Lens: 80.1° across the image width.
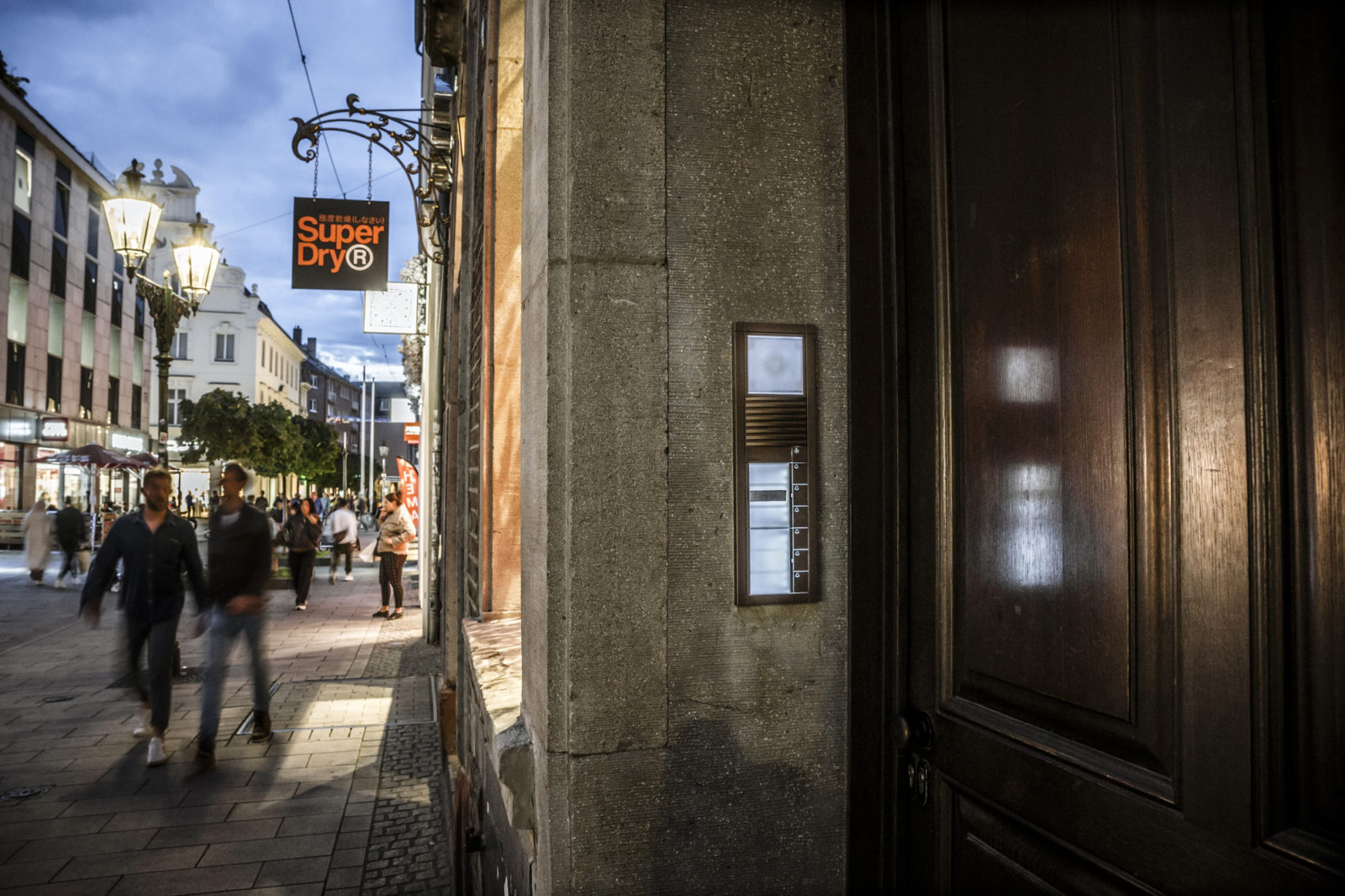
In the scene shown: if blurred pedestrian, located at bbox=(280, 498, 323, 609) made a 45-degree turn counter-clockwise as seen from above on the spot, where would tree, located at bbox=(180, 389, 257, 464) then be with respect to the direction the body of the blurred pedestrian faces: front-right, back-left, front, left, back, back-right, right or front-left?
back-left

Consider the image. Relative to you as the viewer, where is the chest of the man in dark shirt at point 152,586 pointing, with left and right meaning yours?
facing the viewer

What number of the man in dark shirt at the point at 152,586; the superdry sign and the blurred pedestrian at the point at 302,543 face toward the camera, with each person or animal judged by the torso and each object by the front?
3

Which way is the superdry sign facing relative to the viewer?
toward the camera

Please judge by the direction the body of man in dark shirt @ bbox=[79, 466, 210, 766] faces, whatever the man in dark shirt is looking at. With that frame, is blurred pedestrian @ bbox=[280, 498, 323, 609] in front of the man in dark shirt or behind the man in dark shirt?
behind

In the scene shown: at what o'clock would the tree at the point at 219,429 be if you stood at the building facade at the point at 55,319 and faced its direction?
The tree is roughly at 12 o'clock from the building facade.

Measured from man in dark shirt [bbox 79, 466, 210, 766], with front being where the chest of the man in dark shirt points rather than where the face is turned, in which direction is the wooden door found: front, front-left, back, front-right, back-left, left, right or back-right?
front

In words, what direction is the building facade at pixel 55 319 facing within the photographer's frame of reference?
facing the viewer and to the right of the viewer

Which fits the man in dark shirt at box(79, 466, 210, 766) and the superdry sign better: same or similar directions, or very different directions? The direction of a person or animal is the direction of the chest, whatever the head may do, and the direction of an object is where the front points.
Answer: same or similar directions

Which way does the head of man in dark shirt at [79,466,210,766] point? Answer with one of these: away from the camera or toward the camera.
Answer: toward the camera

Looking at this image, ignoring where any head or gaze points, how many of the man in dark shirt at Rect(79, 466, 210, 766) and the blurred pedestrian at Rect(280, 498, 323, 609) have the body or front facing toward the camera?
2

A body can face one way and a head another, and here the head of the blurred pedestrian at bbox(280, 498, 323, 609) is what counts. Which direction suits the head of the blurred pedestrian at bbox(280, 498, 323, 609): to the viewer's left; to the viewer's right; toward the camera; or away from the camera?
toward the camera

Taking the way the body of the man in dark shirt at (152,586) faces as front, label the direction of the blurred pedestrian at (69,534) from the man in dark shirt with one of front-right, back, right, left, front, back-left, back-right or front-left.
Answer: back

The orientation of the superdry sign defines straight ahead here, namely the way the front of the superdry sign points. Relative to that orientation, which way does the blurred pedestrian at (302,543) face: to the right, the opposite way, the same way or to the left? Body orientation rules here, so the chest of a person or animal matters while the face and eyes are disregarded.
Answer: the same way
